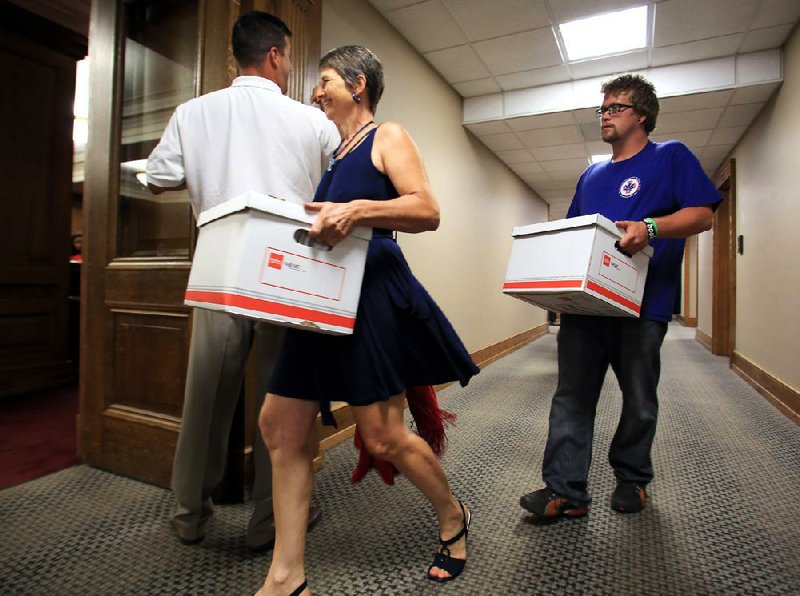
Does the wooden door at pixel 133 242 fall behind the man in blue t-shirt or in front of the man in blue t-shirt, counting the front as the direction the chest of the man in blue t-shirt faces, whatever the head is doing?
in front

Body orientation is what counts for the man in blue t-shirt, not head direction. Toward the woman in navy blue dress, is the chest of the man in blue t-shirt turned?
yes

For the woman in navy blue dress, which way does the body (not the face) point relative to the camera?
to the viewer's left

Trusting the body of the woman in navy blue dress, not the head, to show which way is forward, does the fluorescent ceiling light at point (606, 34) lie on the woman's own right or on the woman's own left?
on the woman's own right

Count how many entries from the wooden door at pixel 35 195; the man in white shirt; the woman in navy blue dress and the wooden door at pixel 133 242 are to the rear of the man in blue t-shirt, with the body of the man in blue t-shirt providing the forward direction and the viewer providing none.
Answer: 0

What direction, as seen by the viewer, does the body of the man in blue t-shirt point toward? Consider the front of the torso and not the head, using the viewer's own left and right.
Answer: facing the viewer and to the left of the viewer

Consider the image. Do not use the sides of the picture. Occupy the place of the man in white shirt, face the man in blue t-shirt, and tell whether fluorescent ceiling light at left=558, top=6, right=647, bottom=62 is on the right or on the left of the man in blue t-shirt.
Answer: left

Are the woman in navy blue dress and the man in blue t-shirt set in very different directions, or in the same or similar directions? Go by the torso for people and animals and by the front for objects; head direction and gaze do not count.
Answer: same or similar directions

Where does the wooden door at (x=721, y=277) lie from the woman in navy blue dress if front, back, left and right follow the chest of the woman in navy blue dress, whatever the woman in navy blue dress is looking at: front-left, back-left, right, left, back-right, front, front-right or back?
back-right

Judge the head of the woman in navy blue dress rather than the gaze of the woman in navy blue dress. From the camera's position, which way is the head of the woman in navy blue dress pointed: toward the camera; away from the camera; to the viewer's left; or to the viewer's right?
to the viewer's left

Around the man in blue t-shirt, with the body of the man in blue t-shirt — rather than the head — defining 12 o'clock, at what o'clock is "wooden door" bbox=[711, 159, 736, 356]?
The wooden door is roughly at 5 o'clock from the man in blue t-shirt.

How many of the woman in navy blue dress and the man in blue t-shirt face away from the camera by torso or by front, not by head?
0

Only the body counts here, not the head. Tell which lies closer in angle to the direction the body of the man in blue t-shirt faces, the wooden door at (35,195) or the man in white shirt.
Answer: the man in white shirt
